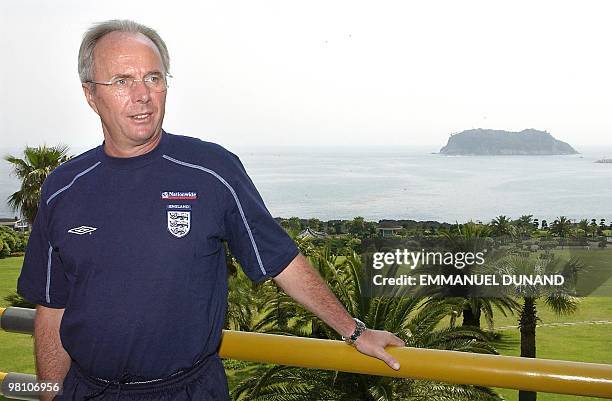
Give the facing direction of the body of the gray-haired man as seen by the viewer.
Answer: toward the camera

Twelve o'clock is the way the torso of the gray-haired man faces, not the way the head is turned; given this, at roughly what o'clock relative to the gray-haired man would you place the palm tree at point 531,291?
The palm tree is roughly at 7 o'clock from the gray-haired man.

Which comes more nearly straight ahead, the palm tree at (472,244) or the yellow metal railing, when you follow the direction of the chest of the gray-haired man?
the yellow metal railing

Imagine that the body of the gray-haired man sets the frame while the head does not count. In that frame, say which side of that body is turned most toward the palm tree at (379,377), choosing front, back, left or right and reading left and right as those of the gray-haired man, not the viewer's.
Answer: back

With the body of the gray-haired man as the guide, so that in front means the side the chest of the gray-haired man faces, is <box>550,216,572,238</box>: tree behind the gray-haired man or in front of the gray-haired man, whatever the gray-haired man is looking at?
behind

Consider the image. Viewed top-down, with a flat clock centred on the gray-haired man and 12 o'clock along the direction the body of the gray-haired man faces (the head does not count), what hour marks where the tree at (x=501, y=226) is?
The tree is roughly at 7 o'clock from the gray-haired man.

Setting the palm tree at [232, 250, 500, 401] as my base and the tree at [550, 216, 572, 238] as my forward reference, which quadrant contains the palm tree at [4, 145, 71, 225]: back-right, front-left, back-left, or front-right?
front-left

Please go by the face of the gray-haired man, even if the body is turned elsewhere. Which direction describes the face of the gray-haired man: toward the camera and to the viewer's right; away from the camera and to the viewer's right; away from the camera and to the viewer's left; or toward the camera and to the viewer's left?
toward the camera and to the viewer's right

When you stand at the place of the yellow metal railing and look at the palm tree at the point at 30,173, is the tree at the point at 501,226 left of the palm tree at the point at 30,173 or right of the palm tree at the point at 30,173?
right

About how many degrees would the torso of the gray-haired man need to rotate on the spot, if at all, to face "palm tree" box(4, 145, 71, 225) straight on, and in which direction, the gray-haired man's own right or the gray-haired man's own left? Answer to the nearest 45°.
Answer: approximately 180°
